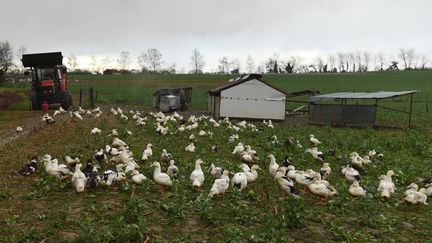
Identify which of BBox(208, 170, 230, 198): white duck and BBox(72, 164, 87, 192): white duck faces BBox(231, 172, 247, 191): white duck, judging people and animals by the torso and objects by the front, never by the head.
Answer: BBox(208, 170, 230, 198): white duck

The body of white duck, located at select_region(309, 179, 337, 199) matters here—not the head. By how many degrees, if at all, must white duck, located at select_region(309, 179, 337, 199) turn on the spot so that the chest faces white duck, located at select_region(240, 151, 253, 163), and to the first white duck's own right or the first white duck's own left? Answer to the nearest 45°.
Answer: approximately 45° to the first white duck's own right

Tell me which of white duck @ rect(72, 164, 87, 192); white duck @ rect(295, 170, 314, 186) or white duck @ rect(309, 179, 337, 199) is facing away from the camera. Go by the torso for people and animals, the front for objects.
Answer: white duck @ rect(72, 164, 87, 192)

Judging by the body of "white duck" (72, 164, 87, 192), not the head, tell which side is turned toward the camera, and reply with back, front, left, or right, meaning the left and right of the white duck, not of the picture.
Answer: back

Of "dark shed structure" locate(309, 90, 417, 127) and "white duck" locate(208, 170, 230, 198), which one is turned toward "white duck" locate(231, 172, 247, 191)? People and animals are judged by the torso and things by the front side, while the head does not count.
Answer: "white duck" locate(208, 170, 230, 198)

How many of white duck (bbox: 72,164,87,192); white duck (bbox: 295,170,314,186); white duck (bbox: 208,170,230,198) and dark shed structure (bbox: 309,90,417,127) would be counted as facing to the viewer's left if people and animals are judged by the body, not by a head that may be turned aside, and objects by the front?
1

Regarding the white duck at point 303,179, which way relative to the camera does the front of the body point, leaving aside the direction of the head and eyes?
to the viewer's left
